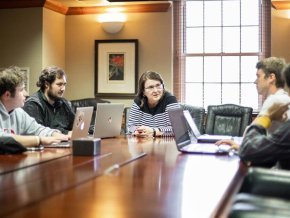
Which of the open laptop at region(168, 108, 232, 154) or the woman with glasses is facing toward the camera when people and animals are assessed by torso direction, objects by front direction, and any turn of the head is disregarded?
the woman with glasses

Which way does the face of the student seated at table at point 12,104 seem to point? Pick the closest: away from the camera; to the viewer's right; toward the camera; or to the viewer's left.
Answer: to the viewer's right

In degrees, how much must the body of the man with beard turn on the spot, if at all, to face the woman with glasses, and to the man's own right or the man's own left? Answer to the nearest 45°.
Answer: approximately 45° to the man's own left

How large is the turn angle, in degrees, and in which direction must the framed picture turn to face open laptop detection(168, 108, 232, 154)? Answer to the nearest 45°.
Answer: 0° — it already faces it

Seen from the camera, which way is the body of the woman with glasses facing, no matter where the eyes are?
toward the camera

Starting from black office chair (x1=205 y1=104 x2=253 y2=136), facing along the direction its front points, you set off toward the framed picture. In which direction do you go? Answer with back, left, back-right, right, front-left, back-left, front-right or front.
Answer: right

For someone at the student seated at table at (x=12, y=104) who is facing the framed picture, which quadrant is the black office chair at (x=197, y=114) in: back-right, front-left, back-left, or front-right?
front-right

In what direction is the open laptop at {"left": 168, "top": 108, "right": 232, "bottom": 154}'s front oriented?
to the viewer's right

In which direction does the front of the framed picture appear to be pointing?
toward the camera

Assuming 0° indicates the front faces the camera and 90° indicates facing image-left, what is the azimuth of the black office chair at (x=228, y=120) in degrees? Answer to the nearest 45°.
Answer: approximately 45°

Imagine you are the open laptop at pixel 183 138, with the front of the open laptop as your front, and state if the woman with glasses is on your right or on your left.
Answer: on your left

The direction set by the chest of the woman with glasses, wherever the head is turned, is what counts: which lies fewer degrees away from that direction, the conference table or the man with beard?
the conference table

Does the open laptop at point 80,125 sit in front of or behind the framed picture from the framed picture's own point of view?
in front

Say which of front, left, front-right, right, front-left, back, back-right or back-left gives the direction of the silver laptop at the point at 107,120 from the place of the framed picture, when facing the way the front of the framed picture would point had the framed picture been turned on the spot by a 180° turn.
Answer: back

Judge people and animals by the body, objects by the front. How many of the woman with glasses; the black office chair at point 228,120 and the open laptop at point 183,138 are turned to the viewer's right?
1

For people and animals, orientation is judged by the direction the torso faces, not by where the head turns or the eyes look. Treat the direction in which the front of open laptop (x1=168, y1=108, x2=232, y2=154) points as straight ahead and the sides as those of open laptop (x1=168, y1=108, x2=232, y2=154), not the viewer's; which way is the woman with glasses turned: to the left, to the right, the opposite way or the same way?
to the right

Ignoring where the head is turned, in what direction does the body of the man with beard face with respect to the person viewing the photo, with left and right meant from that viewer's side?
facing the viewer and to the right of the viewer
